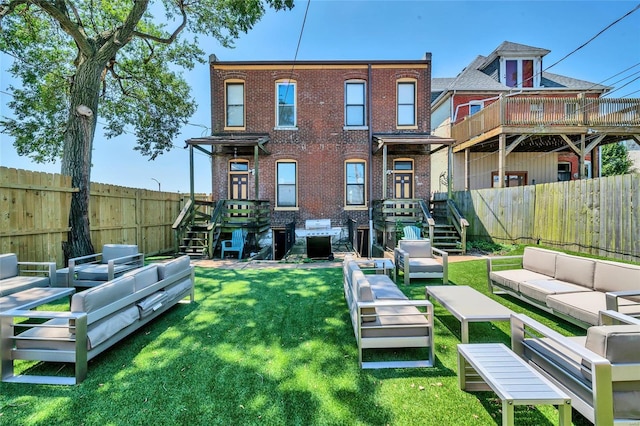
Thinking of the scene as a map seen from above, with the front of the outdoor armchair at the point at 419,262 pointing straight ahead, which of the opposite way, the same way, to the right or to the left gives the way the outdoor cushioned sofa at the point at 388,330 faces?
to the left

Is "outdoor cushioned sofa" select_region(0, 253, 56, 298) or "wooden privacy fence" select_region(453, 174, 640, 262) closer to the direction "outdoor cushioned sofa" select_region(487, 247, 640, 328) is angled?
the outdoor cushioned sofa

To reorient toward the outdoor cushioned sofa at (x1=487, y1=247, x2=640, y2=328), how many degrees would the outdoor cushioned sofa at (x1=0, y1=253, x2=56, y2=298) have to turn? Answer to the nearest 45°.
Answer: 0° — it already faces it

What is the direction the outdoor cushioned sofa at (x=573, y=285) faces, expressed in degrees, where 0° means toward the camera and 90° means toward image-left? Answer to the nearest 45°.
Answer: approximately 45°

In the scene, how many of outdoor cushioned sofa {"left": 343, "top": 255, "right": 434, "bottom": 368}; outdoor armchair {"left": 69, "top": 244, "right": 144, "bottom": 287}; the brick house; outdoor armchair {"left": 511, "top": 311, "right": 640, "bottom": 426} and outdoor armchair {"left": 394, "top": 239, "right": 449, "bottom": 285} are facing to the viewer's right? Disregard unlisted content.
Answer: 1

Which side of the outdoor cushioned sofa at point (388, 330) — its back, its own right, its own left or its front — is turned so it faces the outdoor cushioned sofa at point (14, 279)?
back

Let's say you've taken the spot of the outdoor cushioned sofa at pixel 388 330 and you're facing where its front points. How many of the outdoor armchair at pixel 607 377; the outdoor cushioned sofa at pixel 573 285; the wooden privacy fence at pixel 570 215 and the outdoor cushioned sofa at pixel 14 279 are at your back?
1

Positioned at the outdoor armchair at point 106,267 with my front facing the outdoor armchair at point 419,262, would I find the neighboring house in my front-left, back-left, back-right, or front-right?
front-left

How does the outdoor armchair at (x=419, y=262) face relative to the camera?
toward the camera

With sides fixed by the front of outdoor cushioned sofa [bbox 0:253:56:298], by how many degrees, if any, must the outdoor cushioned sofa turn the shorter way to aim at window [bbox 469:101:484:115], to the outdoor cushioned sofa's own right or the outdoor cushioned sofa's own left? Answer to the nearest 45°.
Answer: approximately 45° to the outdoor cushioned sofa's own left

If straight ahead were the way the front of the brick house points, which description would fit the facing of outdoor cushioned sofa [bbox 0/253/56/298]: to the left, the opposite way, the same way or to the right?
to the left

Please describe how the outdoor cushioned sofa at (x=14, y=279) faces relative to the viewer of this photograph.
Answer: facing the viewer and to the right of the viewer
